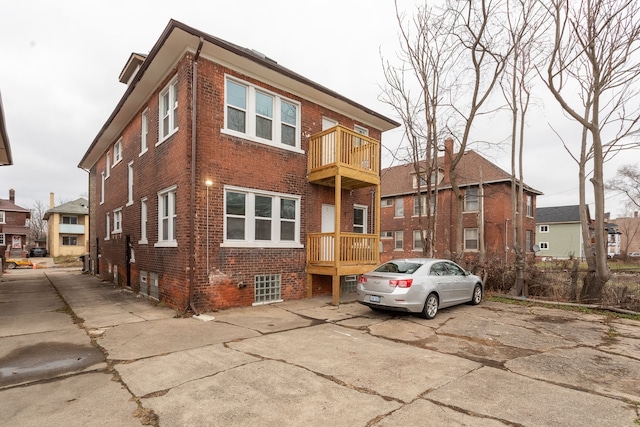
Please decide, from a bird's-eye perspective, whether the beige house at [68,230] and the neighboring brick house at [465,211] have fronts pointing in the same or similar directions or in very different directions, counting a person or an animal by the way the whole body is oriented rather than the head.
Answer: very different directions

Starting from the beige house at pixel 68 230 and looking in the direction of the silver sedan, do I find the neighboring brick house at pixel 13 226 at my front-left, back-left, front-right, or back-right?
back-right

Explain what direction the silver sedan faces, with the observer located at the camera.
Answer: facing away from the viewer and to the right of the viewer

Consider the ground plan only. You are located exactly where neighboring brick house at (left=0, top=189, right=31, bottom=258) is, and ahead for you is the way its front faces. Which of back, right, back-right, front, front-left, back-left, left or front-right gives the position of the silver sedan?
front

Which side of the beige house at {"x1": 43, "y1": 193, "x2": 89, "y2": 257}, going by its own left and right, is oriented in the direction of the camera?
front

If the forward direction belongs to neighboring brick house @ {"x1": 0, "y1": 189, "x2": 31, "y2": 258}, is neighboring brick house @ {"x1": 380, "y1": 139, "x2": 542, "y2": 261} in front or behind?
in front

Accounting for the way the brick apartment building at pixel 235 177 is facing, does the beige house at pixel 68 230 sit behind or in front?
in front

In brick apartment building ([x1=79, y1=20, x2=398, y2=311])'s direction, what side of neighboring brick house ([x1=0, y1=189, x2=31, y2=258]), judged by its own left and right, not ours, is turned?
front

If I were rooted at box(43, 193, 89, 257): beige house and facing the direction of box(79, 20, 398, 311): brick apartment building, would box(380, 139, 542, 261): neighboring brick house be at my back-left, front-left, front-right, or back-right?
front-left

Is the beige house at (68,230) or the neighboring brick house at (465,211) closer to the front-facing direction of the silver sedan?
the neighboring brick house

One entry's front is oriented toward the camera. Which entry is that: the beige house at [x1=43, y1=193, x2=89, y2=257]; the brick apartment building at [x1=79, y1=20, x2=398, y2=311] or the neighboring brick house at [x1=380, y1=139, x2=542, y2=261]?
the beige house

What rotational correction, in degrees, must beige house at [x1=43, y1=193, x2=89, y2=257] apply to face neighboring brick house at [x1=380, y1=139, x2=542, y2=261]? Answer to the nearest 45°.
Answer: approximately 45° to its left

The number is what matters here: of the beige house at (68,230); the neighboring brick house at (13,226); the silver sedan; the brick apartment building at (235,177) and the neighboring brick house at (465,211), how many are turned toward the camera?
2
